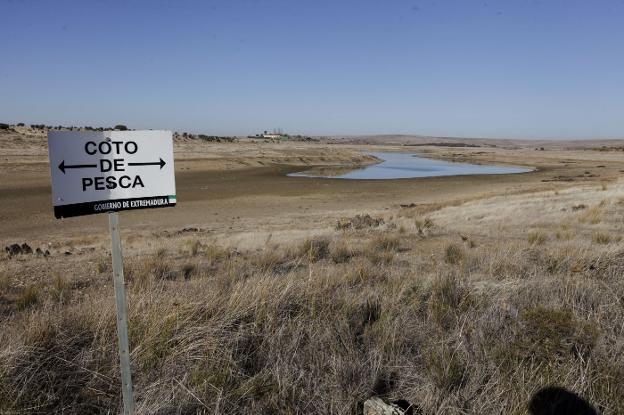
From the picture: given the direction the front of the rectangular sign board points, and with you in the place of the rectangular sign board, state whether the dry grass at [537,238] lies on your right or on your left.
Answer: on your left

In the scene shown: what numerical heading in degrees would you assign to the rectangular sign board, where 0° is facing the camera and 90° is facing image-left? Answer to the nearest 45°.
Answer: approximately 0°

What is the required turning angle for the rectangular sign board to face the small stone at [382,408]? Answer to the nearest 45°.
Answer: approximately 90° to its left

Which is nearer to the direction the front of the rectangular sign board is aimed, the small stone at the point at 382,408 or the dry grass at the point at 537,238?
the small stone
